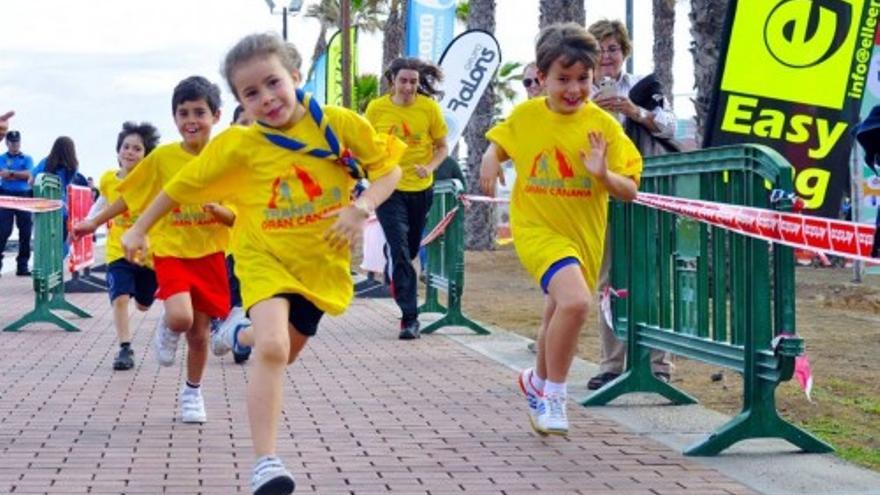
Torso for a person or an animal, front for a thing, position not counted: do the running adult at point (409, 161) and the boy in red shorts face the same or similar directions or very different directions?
same or similar directions

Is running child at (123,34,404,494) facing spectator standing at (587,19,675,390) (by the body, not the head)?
no

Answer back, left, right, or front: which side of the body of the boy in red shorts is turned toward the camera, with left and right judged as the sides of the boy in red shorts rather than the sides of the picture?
front

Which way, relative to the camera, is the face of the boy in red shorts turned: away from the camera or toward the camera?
toward the camera

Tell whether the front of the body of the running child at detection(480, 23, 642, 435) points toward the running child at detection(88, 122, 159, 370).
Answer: no

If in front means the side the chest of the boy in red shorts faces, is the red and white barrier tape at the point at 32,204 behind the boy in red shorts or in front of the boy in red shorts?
behind

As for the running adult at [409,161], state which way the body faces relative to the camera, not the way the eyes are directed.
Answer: toward the camera

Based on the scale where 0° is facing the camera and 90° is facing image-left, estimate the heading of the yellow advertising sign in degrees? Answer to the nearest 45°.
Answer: approximately 0°

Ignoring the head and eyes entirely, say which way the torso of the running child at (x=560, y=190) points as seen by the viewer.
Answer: toward the camera

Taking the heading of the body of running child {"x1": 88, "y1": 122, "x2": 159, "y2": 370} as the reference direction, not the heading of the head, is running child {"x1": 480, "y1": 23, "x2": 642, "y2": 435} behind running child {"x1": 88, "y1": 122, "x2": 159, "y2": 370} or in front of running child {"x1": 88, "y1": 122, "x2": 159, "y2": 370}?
in front

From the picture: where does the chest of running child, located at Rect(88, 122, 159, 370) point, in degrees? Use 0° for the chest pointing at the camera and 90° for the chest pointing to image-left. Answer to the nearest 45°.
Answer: approximately 0°

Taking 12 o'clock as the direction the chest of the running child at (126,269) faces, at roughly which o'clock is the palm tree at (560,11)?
The palm tree is roughly at 7 o'clock from the running child.

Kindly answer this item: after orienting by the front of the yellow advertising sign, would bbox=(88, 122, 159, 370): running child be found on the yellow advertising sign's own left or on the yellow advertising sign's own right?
on the yellow advertising sign's own right

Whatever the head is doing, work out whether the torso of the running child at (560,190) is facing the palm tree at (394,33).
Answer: no
